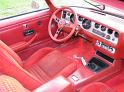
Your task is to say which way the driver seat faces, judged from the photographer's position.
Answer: facing away from the viewer and to the right of the viewer
